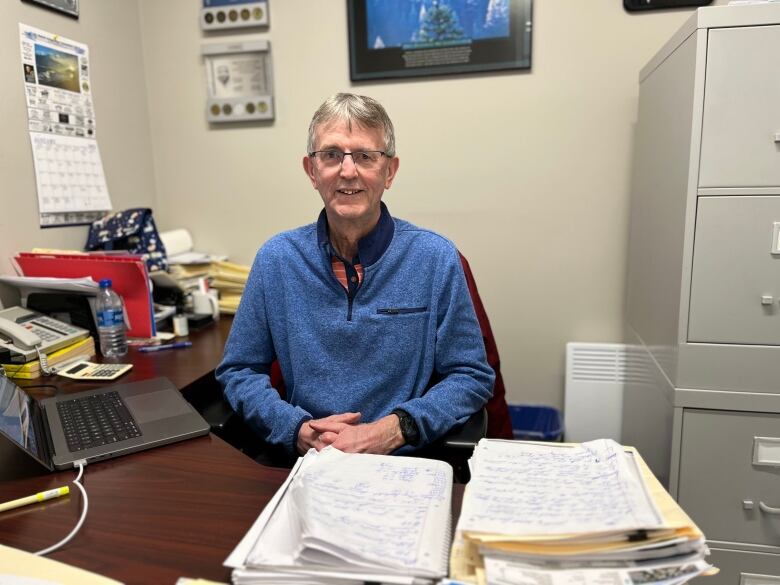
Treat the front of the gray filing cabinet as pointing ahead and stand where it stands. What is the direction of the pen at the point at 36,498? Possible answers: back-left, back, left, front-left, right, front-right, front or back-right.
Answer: front-right

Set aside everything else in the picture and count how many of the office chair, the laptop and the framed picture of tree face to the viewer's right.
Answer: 1

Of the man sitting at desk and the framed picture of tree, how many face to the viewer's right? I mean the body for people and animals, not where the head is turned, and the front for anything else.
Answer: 0

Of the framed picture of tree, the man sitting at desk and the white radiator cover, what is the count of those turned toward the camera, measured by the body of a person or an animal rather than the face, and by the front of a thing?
3

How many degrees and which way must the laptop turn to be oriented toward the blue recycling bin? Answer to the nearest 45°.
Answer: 0° — it already faces it

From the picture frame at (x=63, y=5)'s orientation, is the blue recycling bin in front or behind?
in front

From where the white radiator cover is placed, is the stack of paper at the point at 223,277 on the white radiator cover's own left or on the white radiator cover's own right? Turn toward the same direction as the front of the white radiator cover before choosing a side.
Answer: on the white radiator cover's own right

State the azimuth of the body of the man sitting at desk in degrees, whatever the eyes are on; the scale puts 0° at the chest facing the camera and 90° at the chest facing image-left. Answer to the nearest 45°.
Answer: approximately 0°
